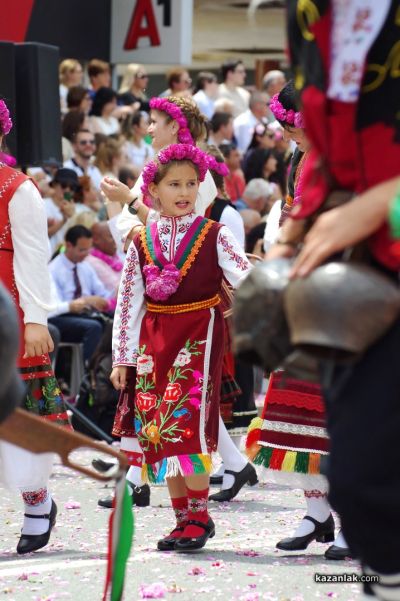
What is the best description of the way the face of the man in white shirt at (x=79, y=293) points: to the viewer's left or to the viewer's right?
to the viewer's right

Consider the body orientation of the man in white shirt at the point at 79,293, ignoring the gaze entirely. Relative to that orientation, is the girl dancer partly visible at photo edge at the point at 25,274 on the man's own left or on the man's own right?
on the man's own right

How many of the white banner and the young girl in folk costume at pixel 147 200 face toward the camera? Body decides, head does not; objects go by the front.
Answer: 1

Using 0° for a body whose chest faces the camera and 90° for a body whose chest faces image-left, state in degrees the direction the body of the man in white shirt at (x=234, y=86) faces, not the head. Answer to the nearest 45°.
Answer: approximately 315°

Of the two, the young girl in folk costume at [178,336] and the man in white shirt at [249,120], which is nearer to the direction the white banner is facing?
the young girl in folk costume
